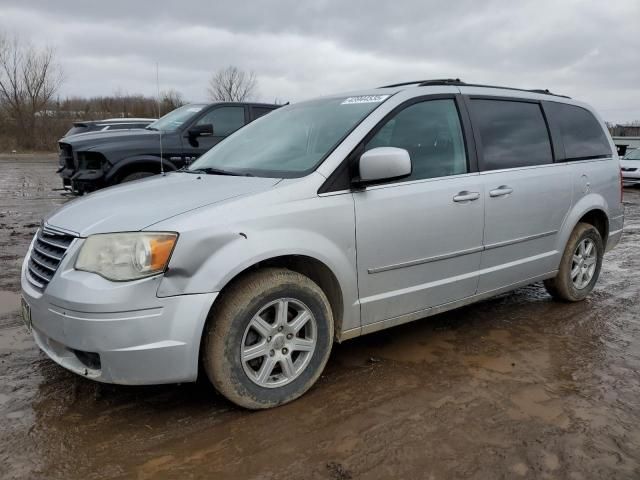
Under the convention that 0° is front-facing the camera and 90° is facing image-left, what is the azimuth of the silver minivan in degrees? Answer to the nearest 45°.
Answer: approximately 45°

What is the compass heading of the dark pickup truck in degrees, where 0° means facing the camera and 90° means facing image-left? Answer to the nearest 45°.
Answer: approximately 45°

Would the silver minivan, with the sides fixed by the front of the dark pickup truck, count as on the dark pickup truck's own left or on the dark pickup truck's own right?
on the dark pickup truck's own left

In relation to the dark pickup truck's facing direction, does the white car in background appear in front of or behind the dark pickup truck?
behind
